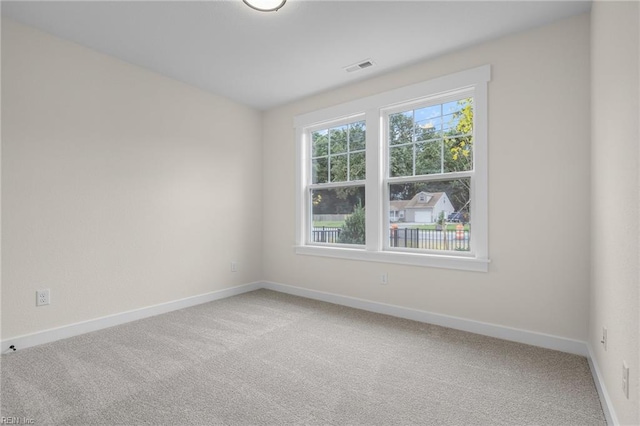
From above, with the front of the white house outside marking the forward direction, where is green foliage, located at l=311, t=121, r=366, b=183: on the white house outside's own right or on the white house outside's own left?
on the white house outside's own right

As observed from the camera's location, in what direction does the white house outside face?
facing the viewer and to the left of the viewer

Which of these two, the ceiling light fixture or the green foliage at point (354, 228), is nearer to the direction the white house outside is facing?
the ceiling light fixture

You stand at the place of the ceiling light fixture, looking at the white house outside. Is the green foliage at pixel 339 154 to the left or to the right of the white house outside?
left

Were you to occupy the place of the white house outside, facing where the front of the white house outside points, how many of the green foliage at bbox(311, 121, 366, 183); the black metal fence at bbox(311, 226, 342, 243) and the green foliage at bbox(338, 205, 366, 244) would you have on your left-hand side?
0

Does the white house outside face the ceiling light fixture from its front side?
yes

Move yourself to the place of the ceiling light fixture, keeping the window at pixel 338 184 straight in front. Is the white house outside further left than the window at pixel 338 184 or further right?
right
